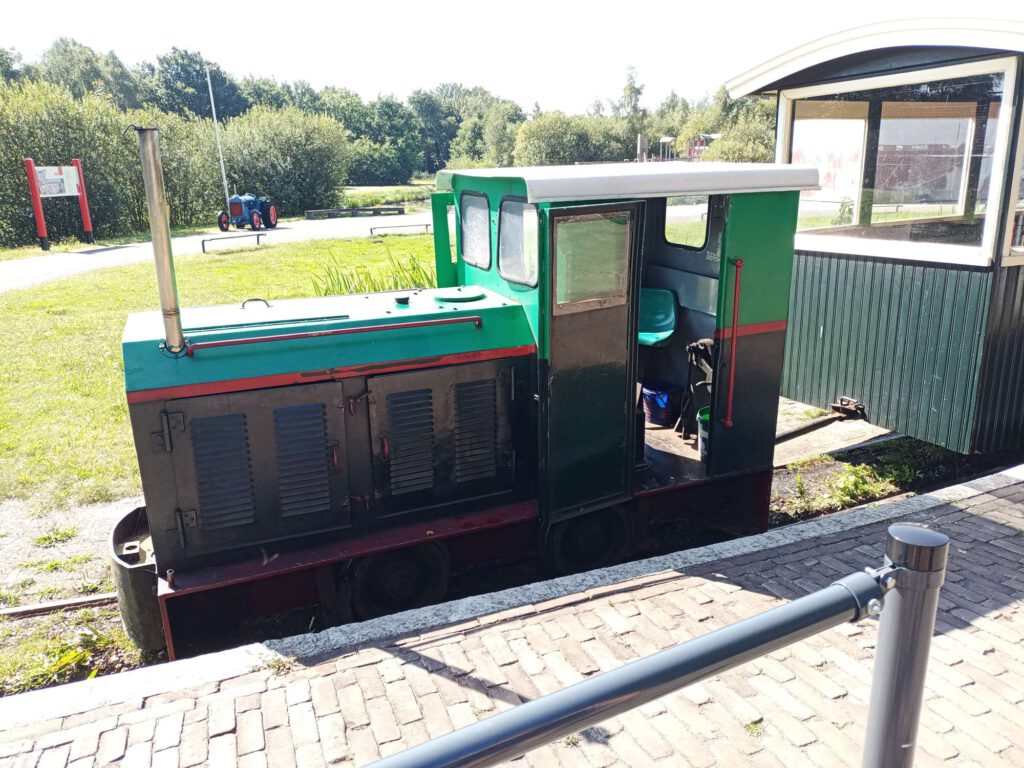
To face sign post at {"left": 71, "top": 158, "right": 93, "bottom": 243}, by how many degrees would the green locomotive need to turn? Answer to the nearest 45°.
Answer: approximately 90° to its right

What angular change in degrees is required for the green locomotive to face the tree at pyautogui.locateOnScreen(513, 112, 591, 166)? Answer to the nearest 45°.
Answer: approximately 135° to its right

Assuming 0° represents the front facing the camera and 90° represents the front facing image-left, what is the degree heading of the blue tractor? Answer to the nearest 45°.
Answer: approximately 45°

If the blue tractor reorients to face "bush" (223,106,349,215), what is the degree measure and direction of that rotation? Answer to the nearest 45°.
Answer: approximately 135° to its right

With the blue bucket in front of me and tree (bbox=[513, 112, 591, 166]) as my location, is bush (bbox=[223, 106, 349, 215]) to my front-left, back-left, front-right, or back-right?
front-right

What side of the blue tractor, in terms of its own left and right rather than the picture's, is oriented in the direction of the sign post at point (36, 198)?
front

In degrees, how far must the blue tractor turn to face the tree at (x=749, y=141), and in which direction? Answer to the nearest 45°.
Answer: approximately 135° to its left

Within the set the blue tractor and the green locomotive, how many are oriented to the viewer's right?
0

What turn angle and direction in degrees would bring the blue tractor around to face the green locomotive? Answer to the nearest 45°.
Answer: approximately 45° to its left

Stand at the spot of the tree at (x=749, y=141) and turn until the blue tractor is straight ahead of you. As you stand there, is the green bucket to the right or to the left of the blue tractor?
left

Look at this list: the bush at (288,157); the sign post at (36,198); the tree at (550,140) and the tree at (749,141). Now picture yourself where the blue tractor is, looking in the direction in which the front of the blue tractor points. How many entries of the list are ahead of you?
1

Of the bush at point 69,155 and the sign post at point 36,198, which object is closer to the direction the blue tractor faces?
the sign post

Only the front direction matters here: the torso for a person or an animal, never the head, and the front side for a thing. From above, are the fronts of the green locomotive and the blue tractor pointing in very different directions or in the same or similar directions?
same or similar directions

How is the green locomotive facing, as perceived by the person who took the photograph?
facing the viewer and to the left of the viewer
